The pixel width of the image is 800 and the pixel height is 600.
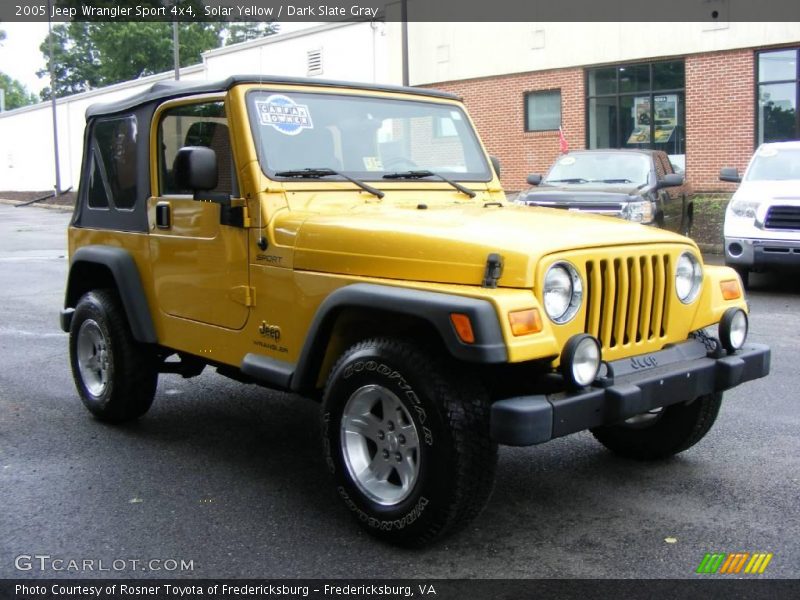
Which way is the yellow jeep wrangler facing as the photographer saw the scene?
facing the viewer and to the right of the viewer

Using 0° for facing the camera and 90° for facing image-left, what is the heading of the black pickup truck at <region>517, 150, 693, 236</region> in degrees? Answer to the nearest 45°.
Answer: approximately 45°

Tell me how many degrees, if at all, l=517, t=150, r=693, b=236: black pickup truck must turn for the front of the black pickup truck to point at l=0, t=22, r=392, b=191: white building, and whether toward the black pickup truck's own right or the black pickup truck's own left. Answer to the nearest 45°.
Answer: approximately 90° to the black pickup truck's own right

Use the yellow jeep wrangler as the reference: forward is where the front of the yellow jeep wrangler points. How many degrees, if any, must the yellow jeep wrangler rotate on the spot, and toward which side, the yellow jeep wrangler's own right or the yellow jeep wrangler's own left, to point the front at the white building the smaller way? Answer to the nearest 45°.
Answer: approximately 135° to the yellow jeep wrangler's own left
